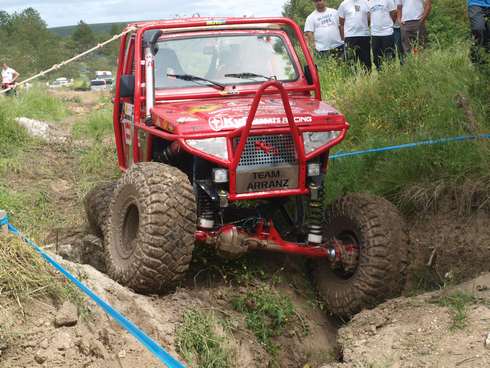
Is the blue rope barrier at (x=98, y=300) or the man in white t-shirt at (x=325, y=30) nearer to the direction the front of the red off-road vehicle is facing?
the blue rope barrier

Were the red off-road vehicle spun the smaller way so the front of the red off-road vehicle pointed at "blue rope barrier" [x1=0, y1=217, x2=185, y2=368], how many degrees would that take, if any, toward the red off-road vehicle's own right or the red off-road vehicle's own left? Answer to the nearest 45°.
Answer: approximately 90° to the red off-road vehicle's own right

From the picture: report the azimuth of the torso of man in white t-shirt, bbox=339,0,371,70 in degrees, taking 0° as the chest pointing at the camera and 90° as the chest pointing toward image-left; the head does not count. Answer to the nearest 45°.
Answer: approximately 0°

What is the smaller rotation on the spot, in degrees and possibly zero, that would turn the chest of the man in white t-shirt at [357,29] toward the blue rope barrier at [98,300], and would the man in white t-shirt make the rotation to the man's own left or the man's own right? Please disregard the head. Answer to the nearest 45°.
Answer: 0° — they already face it

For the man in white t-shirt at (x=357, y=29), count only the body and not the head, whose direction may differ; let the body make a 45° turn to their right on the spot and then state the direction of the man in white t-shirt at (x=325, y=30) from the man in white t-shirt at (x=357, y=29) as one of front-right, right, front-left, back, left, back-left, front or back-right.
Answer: right

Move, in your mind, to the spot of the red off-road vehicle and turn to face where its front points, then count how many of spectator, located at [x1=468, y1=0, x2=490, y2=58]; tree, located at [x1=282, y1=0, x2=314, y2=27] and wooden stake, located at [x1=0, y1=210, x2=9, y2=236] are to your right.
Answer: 1

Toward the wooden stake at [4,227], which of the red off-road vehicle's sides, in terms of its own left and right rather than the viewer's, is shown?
right

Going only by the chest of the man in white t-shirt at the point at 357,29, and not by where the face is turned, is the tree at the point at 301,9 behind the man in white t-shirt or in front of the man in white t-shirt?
behind
